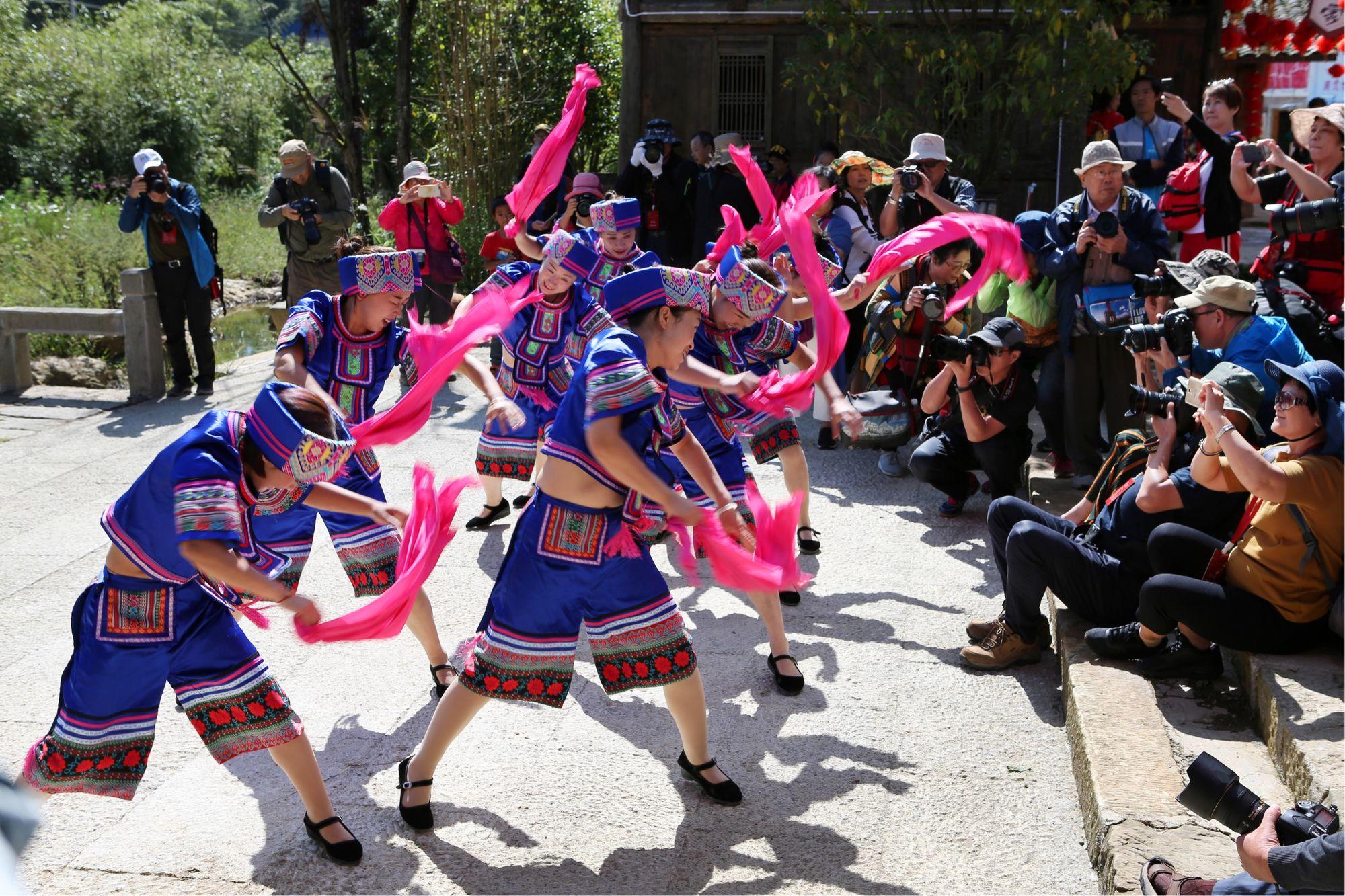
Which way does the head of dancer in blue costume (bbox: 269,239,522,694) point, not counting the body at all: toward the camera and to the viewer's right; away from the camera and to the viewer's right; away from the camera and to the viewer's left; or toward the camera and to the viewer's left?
toward the camera and to the viewer's right

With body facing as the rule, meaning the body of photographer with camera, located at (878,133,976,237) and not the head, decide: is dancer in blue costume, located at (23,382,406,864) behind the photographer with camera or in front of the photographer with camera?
in front

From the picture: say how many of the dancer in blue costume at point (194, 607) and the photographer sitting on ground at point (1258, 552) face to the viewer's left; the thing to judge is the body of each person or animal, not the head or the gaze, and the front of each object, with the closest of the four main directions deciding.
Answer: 1

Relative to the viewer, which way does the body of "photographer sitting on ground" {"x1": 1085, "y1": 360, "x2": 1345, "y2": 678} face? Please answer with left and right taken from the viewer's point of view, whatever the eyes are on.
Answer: facing to the left of the viewer

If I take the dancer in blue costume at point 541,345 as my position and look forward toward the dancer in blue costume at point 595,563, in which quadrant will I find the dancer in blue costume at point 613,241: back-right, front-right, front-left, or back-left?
back-left

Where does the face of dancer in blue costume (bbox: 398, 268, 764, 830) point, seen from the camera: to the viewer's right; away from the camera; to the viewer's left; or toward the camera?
to the viewer's right

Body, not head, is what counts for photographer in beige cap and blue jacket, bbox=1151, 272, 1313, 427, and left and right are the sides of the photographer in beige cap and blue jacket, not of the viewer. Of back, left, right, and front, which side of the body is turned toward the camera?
left

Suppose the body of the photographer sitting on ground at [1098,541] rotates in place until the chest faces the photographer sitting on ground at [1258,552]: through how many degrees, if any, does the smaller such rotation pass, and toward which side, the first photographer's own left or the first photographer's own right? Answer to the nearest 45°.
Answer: approximately 135° to the first photographer's own left

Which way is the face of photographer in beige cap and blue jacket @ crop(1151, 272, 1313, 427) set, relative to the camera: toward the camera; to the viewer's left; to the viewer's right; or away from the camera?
to the viewer's left

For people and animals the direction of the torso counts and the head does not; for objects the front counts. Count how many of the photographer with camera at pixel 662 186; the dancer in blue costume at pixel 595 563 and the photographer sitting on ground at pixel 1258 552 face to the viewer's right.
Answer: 1

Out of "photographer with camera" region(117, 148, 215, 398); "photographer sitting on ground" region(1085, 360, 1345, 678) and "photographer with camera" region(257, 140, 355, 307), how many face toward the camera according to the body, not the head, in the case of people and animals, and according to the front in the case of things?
2

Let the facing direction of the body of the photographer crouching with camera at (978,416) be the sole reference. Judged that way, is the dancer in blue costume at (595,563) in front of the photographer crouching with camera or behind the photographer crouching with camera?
in front
